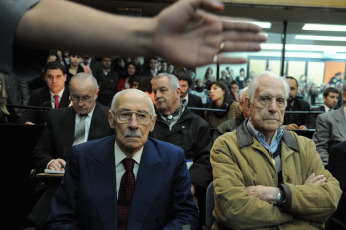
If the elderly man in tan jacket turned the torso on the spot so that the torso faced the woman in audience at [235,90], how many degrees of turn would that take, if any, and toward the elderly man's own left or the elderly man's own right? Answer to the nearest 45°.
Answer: approximately 180°

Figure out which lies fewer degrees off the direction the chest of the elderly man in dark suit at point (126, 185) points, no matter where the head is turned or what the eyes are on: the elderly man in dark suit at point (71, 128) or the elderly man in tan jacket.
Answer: the elderly man in tan jacket

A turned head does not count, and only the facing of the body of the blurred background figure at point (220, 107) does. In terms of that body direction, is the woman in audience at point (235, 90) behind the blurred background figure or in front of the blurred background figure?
behind

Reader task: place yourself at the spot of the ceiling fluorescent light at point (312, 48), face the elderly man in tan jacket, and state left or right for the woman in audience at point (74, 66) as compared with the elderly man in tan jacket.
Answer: right

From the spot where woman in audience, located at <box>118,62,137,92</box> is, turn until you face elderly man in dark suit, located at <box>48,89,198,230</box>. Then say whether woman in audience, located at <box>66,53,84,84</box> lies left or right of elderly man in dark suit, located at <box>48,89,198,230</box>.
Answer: right

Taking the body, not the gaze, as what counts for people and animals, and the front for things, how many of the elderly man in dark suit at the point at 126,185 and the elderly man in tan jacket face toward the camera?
2

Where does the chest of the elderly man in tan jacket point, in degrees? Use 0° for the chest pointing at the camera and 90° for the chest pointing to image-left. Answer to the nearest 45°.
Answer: approximately 0°

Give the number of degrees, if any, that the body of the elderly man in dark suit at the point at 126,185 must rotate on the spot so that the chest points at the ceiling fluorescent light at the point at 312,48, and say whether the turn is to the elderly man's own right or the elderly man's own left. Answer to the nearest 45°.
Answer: approximately 135° to the elderly man's own left

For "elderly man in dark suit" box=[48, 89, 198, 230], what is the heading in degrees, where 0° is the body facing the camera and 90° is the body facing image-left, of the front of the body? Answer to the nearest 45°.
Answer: approximately 0°

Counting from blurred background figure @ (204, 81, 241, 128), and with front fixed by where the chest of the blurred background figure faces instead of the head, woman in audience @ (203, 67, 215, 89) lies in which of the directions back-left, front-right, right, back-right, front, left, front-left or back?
back-right

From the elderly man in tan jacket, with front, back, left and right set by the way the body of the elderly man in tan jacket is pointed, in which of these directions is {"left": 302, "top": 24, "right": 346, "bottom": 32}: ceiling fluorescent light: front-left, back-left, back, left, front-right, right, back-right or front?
back
